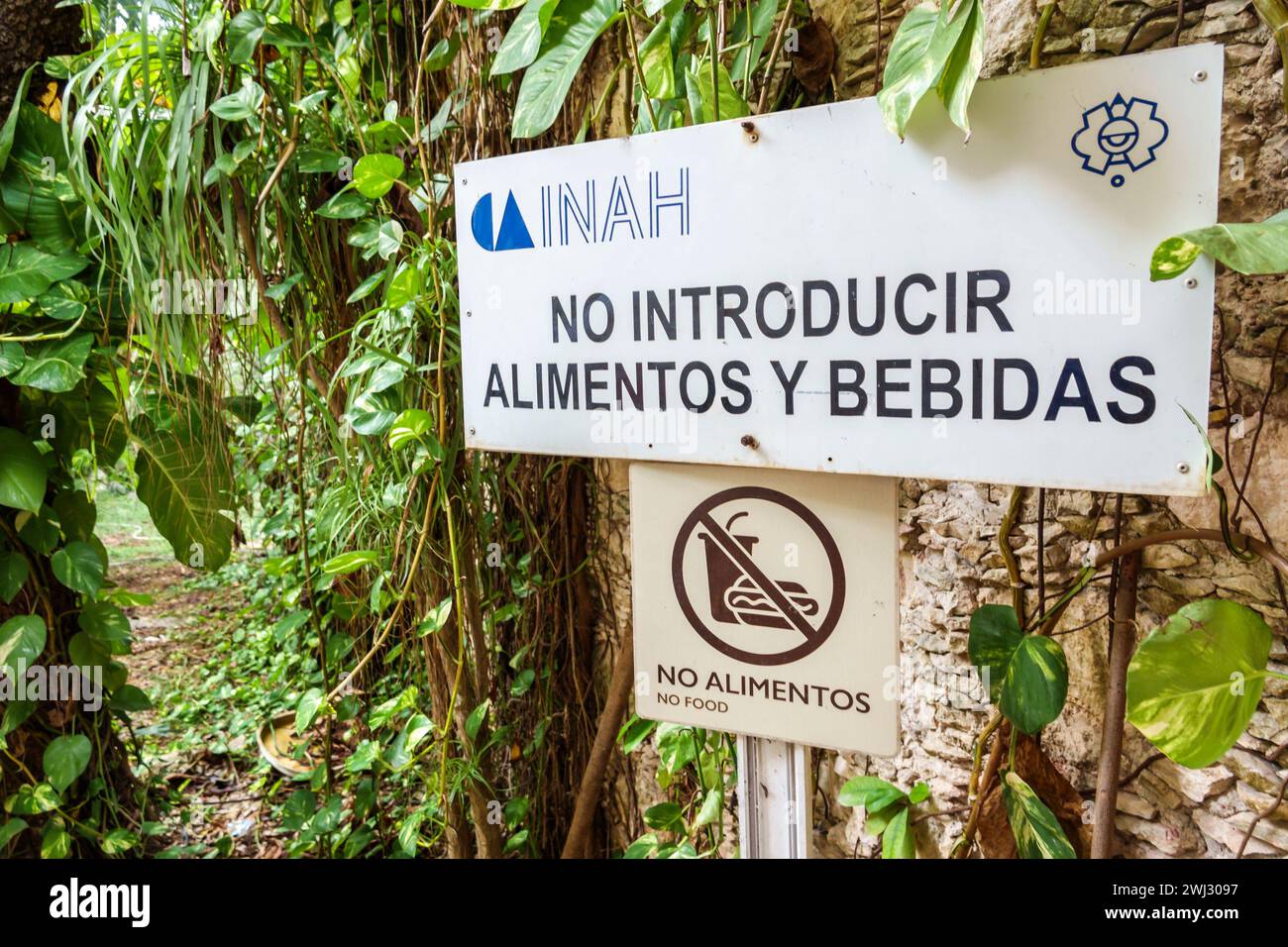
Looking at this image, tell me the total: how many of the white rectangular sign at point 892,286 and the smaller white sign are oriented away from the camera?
0

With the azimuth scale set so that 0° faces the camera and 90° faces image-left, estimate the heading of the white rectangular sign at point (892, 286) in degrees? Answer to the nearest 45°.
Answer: approximately 45°
